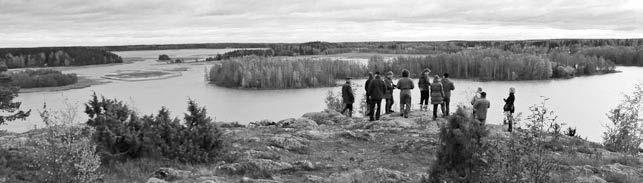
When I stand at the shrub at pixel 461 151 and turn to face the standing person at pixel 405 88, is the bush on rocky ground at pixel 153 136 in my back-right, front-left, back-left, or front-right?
front-left

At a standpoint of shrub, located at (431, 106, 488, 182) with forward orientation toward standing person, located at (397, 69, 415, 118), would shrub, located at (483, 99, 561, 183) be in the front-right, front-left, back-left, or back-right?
back-right

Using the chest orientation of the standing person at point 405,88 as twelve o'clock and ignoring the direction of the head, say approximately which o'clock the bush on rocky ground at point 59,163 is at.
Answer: The bush on rocky ground is roughly at 7 o'clock from the standing person.

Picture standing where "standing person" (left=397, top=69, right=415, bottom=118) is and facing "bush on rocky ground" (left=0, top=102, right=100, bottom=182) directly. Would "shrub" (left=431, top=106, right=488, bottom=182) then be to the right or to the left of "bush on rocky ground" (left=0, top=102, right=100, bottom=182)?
left

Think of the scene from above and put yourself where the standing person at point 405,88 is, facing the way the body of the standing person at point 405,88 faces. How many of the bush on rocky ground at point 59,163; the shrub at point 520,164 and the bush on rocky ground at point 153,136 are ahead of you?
0

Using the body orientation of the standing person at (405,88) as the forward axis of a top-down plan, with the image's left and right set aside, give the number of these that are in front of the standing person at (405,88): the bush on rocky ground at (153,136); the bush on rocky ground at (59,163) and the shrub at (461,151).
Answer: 0

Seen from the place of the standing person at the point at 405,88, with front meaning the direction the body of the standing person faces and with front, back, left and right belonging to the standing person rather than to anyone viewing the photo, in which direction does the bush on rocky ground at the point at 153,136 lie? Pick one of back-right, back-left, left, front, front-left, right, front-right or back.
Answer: back-left

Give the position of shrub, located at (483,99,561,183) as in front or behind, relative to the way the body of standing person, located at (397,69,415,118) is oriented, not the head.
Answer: behind

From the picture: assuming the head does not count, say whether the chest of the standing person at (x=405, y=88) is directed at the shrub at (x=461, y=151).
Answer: no

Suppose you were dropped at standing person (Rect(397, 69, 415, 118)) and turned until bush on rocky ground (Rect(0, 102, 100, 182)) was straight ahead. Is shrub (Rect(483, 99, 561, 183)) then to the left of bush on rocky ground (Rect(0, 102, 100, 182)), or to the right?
left

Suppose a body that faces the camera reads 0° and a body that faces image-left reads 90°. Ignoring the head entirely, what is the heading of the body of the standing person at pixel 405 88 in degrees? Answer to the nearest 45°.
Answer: approximately 180°

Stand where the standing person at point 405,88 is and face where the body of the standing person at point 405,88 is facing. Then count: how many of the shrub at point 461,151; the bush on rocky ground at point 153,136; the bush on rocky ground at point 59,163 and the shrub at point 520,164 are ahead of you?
0

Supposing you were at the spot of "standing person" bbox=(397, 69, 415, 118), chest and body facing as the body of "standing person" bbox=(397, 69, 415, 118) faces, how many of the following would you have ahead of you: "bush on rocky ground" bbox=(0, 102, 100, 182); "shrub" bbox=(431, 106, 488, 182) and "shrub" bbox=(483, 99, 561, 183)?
0
